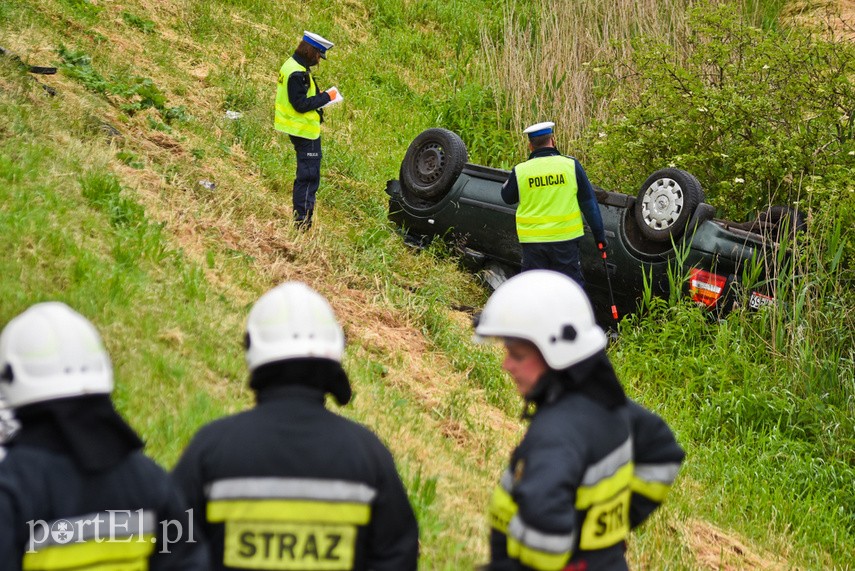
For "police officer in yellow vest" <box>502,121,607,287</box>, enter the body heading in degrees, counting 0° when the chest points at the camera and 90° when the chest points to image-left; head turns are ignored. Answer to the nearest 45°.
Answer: approximately 180°

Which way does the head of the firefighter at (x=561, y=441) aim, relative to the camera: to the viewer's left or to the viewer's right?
to the viewer's left

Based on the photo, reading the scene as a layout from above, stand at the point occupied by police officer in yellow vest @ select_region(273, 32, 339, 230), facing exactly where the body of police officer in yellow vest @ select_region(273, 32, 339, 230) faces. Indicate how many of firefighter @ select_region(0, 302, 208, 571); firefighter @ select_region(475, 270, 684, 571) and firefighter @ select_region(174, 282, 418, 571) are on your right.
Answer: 3

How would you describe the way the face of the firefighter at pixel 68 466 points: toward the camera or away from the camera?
away from the camera

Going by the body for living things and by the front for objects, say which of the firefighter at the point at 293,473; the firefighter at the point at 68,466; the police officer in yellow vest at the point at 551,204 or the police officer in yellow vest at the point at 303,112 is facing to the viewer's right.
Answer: the police officer in yellow vest at the point at 303,112

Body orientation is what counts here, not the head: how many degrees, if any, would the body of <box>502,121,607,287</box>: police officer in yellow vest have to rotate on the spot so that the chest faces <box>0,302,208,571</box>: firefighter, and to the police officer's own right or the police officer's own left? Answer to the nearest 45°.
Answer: approximately 180°

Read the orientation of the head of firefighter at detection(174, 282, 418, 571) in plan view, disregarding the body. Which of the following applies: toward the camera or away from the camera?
away from the camera

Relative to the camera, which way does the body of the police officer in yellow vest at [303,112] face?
to the viewer's right

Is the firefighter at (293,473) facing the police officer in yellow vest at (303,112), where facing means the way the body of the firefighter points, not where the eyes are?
yes

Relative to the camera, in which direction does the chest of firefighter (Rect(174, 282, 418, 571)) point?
away from the camera

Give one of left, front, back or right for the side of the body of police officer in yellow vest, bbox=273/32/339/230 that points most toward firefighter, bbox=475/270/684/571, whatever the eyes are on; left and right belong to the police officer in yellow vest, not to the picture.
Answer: right

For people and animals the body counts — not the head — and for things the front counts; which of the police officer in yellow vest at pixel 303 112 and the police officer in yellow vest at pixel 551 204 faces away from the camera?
the police officer in yellow vest at pixel 551 204

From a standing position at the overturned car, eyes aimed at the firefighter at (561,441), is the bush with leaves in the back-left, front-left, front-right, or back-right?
back-left
